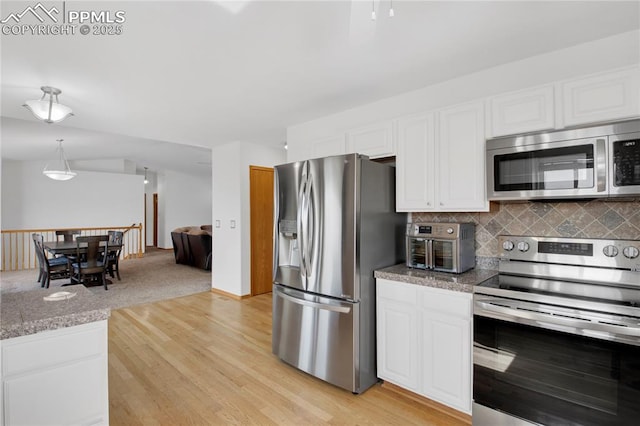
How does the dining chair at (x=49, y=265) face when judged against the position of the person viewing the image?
facing away from the viewer and to the right of the viewer

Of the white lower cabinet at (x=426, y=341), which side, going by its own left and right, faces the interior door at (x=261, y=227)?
right

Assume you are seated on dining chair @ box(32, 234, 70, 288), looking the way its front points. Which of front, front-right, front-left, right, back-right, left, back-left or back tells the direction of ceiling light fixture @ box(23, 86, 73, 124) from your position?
back-right

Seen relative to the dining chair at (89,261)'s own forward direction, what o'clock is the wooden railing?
The wooden railing is roughly at 11 o'clock from the dining chair.
